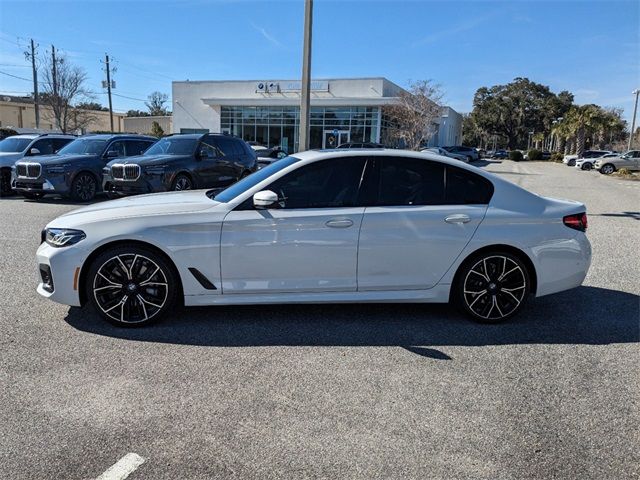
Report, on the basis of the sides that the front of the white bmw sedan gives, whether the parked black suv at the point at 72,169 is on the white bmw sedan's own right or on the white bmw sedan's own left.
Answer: on the white bmw sedan's own right

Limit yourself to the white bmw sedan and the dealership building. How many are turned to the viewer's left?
1

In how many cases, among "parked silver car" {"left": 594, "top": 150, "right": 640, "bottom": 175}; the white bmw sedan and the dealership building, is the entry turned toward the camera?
1

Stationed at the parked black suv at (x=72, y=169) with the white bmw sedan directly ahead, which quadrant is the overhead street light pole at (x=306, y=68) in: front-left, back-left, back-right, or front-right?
front-left

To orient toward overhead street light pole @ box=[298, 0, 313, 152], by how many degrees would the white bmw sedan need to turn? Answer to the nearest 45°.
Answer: approximately 90° to its right

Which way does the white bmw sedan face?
to the viewer's left

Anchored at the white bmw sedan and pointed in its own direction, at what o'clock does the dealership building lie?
The dealership building is roughly at 3 o'clock from the white bmw sedan.

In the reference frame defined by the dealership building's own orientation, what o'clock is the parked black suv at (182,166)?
The parked black suv is roughly at 12 o'clock from the dealership building.

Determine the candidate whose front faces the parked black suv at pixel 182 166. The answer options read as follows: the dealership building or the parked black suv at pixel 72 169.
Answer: the dealership building

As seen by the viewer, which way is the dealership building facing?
toward the camera

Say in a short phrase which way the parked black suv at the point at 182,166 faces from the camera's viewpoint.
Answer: facing the viewer and to the left of the viewer
